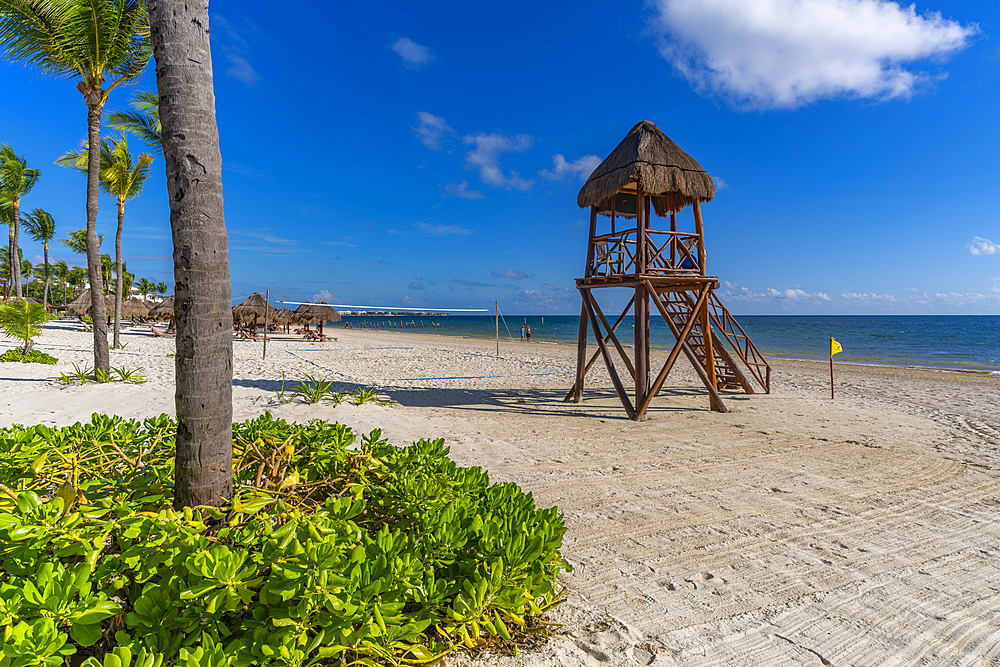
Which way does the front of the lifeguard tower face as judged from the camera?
facing away from the viewer and to the right of the viewer

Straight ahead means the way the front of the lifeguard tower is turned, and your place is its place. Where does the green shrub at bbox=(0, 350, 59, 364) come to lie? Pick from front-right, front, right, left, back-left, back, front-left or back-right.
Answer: back-left

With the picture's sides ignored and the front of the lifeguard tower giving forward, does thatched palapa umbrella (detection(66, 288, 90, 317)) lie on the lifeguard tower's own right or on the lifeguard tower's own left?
on the lifeguard tower's own left

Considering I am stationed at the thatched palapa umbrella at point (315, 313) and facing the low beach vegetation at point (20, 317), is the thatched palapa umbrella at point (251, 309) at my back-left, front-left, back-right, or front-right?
front-right

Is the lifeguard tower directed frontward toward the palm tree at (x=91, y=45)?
no

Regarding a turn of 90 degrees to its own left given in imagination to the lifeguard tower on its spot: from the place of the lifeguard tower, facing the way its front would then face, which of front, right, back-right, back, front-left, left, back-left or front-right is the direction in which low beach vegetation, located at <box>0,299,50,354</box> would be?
front-left

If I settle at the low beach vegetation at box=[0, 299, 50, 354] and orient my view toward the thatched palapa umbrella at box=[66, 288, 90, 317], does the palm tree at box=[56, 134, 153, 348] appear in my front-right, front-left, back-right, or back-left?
front-right

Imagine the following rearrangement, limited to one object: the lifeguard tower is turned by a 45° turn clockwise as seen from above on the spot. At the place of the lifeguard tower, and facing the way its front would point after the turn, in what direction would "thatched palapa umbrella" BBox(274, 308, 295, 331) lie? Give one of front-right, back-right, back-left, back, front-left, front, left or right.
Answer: back-left

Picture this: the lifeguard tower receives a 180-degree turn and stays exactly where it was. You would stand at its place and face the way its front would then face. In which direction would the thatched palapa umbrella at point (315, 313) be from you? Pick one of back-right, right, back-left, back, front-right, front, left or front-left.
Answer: right
